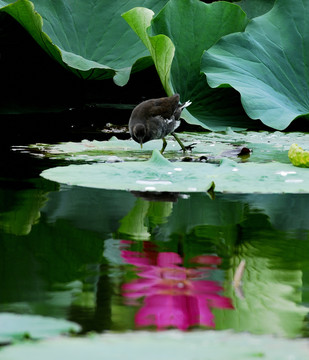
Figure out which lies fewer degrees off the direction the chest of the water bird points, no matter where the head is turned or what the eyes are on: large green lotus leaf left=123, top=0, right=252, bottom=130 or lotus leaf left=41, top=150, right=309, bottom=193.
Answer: the lotus leaf

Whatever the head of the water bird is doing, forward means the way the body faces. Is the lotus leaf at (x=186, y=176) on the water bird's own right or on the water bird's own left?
on the water bird's own left

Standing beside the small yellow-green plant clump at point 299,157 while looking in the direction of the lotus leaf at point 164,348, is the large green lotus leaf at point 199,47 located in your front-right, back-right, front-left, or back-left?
back-right

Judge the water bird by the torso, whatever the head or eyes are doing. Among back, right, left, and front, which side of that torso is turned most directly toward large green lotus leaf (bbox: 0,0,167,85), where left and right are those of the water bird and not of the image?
right

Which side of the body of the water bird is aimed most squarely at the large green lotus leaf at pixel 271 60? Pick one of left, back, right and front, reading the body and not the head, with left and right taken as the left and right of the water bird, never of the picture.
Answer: back

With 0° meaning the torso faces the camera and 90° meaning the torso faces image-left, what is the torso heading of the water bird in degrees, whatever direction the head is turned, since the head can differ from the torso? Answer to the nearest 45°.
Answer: approximately 45°

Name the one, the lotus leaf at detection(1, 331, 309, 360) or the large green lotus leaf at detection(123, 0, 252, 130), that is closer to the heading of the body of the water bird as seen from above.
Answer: the lotus leaf

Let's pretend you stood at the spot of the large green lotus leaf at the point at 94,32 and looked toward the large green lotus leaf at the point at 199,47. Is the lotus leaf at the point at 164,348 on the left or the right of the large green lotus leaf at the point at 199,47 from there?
right
